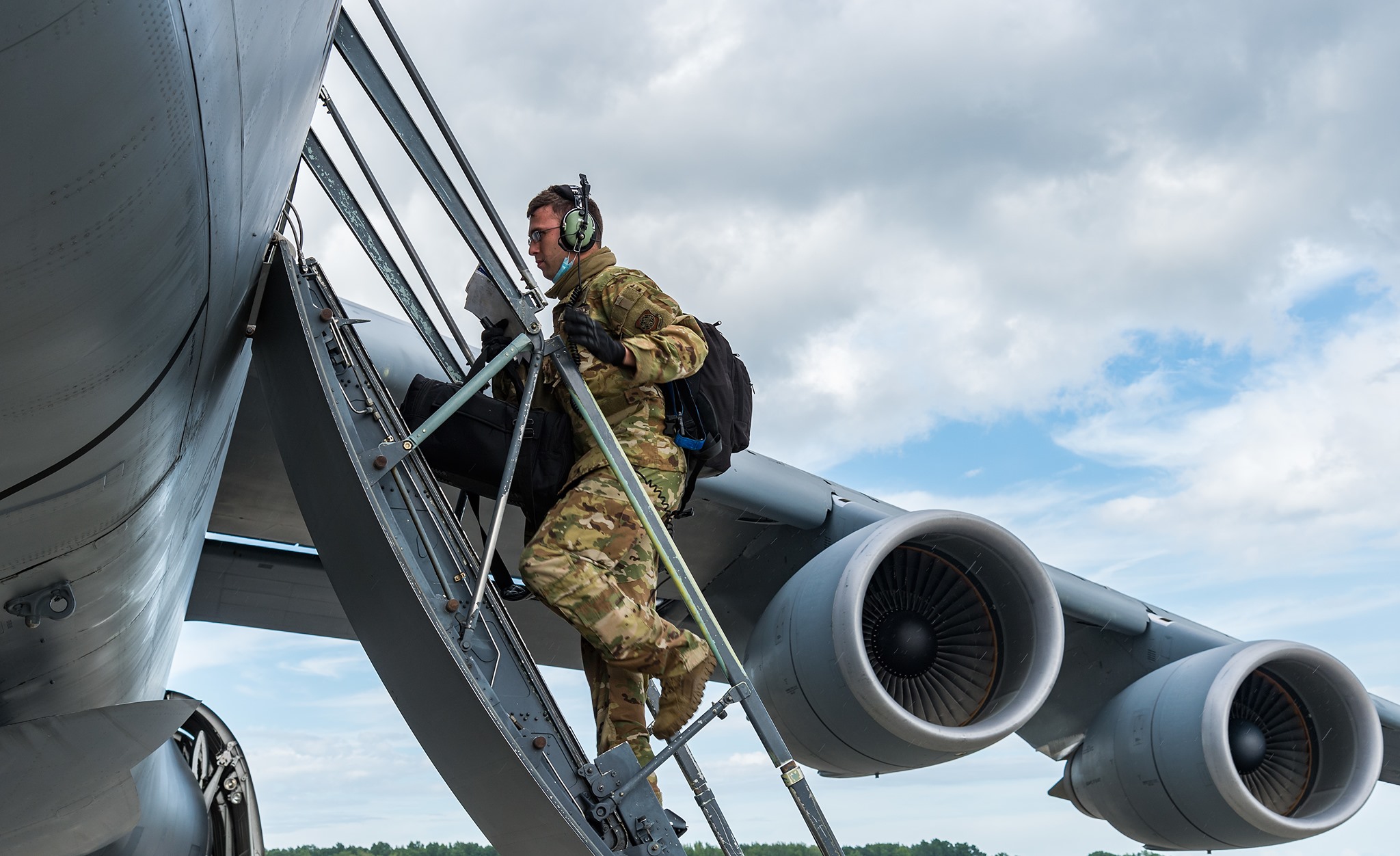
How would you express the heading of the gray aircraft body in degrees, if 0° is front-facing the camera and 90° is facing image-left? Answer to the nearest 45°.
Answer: approximately 315°

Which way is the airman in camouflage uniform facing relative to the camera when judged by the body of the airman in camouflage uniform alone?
to the viewer's left
